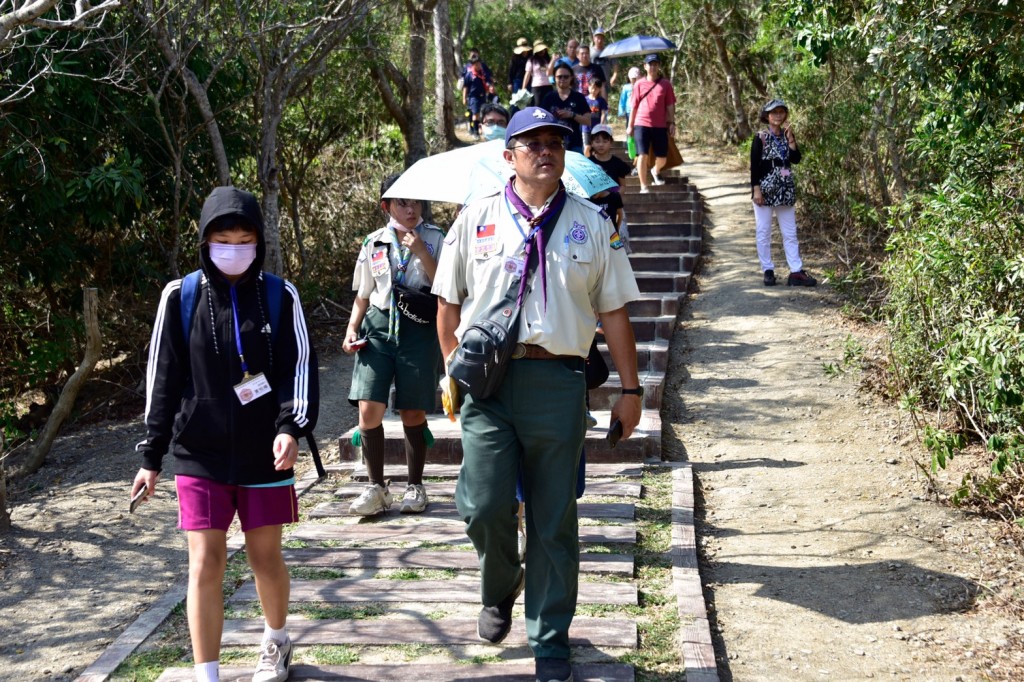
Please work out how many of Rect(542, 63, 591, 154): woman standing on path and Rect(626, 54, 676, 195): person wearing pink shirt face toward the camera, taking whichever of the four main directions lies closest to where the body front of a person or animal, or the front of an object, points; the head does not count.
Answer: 2

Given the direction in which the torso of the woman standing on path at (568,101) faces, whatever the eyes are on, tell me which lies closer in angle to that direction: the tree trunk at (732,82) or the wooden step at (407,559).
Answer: the wooden step

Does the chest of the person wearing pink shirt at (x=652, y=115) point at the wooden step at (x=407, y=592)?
yes

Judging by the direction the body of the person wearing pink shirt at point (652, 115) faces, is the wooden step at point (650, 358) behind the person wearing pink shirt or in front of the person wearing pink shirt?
in front

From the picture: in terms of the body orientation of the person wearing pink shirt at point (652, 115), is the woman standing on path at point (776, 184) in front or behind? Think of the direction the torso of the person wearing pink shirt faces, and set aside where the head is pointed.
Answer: in front

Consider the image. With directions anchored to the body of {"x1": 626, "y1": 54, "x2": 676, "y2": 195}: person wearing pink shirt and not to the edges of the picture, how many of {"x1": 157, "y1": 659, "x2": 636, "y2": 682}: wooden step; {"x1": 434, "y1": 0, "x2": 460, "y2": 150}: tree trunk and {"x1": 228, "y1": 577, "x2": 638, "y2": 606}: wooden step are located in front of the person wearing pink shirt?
2
